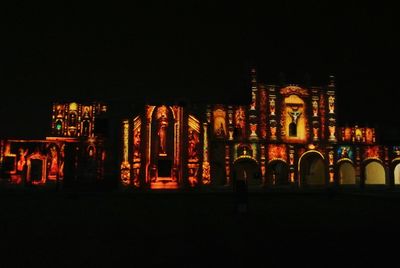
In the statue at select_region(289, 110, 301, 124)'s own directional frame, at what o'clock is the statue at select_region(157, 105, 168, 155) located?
the statue at select_region(157, 105, 168, 155) is roughly at 2 o'clock from the statue at select_region(289, 110, 301, 124).

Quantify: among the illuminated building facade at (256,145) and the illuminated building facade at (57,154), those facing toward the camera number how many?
2

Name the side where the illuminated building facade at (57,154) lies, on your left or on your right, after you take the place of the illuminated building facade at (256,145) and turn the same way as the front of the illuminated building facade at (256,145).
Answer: on your right

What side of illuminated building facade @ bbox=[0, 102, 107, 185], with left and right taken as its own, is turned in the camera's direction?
front

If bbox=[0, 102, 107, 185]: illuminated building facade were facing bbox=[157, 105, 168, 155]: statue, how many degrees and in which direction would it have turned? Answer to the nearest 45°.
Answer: approximately 45° to its left

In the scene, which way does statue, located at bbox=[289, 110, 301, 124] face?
toward the camera

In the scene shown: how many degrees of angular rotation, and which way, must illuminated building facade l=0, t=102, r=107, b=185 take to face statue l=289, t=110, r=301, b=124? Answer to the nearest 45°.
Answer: approximately 90° to its left

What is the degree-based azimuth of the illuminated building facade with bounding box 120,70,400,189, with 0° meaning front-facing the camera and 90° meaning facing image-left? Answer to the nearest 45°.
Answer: approximately 0°

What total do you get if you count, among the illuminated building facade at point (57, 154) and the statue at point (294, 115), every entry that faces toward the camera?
2
